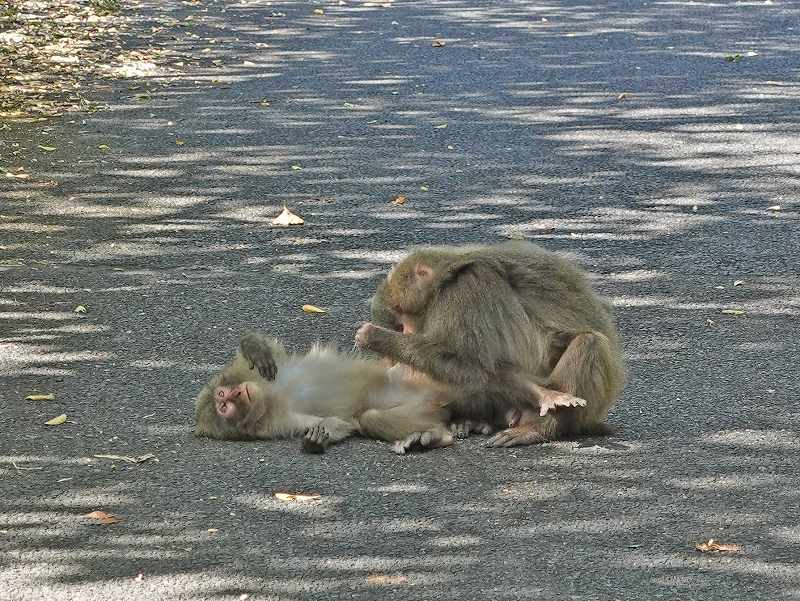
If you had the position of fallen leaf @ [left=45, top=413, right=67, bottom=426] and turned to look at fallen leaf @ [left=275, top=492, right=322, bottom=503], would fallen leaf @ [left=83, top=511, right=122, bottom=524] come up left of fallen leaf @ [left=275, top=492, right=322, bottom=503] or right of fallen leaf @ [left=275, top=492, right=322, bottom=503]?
right

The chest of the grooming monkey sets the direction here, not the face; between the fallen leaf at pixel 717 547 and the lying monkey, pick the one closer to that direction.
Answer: the lying monkey

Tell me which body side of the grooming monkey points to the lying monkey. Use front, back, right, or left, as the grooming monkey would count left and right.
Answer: front

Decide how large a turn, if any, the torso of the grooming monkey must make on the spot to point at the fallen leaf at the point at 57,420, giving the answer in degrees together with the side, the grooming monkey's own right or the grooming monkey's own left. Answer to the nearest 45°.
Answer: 0° — it already faces it

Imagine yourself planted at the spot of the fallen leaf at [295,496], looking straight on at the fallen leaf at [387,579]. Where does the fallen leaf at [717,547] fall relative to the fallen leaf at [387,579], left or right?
left

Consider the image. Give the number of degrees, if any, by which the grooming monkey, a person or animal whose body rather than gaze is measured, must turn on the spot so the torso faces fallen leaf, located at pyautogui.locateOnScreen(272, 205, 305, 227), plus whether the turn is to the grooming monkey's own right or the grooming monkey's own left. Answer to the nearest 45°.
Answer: approximately 45° to the grooming monkey's own right

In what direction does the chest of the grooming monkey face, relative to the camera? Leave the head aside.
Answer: to the viewer's left

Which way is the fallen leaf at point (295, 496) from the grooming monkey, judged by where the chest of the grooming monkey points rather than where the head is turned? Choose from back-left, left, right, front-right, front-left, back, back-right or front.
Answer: front-left

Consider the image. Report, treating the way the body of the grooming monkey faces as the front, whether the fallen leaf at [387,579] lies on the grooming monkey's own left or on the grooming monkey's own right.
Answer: on the grooming monkey's own left

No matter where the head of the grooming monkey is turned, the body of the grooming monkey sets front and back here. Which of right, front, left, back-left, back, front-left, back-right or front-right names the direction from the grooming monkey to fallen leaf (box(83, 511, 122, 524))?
front-left

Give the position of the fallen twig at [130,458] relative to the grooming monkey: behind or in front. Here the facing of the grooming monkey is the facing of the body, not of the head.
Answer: in front

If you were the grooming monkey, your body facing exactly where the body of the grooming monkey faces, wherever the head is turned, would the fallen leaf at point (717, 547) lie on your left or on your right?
on your left

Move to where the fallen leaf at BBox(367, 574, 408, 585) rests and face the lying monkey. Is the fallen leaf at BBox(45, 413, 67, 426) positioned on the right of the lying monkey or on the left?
left
